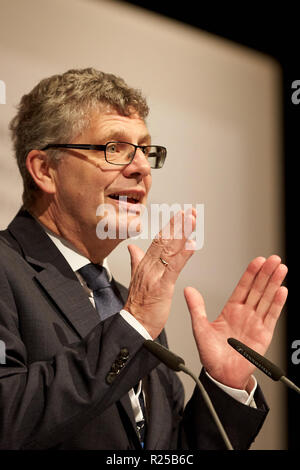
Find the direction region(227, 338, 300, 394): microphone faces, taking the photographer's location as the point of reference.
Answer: facing to the left of the viewer
